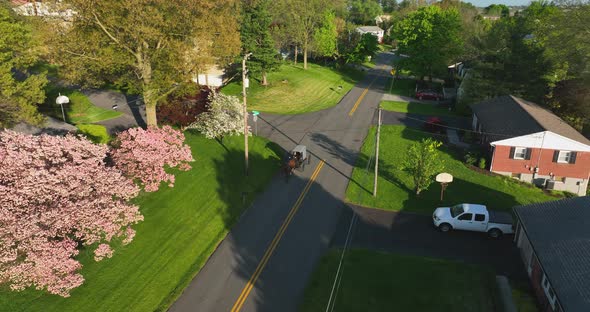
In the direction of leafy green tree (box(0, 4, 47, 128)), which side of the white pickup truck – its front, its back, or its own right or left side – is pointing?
front

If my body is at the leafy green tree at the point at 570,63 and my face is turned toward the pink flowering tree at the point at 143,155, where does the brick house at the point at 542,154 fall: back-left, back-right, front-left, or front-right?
front-left

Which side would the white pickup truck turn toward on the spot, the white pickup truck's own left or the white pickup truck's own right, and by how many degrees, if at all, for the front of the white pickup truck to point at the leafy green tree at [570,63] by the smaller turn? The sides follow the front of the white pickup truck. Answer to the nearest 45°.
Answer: approximately 90° to the white pickup truck's own right

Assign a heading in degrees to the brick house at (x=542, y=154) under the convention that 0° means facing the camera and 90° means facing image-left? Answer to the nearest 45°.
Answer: approximately 90°

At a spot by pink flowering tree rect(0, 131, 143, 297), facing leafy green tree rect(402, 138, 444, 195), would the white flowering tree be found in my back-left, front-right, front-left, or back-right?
front-left

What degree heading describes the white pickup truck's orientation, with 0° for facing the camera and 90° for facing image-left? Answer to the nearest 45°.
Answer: approximately 90°

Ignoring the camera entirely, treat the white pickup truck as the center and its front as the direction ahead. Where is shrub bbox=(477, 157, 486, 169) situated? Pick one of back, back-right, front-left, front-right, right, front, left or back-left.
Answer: right

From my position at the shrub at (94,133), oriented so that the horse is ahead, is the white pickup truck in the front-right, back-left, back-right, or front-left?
front-right

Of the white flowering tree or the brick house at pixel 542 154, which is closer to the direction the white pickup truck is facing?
the white flowering tree
